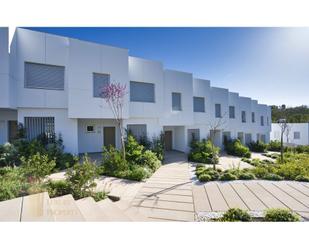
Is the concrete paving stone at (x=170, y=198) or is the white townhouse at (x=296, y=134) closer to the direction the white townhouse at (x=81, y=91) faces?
the concrete paving stone

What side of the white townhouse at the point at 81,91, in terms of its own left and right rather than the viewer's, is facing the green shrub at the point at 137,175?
front

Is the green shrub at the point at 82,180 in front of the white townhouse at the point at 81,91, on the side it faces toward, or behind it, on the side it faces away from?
in front

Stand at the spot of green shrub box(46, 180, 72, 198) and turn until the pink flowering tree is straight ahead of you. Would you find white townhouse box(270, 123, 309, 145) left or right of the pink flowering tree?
right

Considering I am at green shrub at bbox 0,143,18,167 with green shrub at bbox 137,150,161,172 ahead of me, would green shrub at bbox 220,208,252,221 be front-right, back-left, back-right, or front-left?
front-right

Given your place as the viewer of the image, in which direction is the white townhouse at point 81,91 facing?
facing the viewer and to the right of the viewer

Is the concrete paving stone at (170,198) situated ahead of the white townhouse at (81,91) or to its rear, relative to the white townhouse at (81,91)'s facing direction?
ahead

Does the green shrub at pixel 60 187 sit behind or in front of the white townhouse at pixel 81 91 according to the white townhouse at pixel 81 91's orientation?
in front

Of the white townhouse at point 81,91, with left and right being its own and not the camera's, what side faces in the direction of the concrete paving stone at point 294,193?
front

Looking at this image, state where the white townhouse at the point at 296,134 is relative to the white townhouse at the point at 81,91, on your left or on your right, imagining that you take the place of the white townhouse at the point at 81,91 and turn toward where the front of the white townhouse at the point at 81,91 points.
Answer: on your left

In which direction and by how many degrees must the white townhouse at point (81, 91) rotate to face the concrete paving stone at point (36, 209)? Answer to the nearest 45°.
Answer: approximately 45° to its right

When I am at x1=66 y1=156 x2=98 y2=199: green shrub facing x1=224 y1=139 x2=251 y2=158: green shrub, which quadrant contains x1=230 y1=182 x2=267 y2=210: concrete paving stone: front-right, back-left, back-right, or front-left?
front-right
